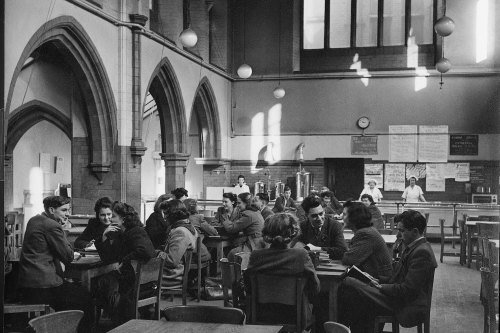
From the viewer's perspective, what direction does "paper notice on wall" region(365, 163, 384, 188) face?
toward the camera

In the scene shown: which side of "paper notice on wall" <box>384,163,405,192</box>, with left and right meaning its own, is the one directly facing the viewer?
front

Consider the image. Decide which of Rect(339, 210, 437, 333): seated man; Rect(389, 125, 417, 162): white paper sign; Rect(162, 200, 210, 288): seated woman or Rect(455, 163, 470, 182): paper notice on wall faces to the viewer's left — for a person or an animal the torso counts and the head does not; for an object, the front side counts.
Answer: the seated man

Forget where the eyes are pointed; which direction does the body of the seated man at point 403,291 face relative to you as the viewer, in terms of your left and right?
facing to the left of the viewer

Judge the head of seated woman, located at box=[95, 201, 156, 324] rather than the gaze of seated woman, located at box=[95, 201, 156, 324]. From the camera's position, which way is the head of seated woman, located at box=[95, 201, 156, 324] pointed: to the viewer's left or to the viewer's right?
to the viewer's left

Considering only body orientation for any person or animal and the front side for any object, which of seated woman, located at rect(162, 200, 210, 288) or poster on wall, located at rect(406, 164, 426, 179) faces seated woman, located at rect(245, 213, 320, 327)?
the poster on wall

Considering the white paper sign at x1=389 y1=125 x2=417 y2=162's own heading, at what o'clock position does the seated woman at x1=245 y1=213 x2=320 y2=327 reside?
The seated woman is roughly at 12 o'clock from the white paper sign.

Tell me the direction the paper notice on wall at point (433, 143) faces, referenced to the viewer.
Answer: facing the viewer

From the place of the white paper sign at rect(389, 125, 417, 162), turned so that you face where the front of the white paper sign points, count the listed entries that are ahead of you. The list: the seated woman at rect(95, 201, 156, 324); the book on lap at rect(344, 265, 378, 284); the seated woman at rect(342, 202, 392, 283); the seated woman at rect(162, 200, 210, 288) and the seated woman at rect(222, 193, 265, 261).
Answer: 5

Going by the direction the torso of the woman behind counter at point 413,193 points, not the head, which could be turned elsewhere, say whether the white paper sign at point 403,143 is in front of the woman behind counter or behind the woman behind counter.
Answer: behind

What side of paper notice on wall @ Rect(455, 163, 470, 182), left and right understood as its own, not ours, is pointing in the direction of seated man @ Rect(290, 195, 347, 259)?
front

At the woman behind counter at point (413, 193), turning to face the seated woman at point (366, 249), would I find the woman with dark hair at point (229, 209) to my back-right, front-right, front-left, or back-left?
front-right

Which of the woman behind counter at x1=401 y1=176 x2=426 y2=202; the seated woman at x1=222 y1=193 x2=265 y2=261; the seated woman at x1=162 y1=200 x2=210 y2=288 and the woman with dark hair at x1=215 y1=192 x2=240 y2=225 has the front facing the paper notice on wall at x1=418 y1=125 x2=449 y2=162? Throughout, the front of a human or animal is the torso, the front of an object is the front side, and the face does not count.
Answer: the seated woman at x1=162 y1=200 x2=210 y2=288

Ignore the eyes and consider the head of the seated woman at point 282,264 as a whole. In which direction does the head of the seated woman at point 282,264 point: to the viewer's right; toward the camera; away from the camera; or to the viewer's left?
away from the camera

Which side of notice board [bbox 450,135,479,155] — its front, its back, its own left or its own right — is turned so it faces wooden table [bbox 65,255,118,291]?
front

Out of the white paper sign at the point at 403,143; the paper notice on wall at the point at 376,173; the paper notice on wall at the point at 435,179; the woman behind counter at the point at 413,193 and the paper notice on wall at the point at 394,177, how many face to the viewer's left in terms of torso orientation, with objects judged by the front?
0
